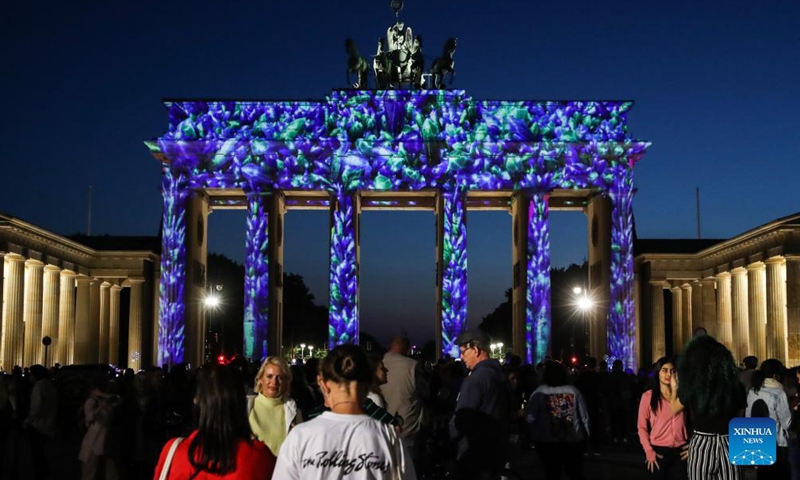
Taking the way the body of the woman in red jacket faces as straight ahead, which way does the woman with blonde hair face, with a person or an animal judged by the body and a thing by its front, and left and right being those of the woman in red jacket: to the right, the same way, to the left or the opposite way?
the opposite way

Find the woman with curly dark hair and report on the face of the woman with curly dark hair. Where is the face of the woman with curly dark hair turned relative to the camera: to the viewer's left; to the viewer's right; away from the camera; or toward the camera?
away from the camera

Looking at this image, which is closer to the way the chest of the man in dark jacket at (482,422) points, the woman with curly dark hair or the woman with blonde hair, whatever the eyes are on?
the woman with blonde hair

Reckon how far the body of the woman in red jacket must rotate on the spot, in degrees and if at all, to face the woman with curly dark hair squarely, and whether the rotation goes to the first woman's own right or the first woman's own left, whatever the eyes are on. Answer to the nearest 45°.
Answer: approximately 45° to the first woman's own right

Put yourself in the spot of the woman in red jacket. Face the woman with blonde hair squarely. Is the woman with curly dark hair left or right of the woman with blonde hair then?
right

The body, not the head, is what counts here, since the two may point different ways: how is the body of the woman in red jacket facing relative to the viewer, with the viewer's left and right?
facing away from the viewer
